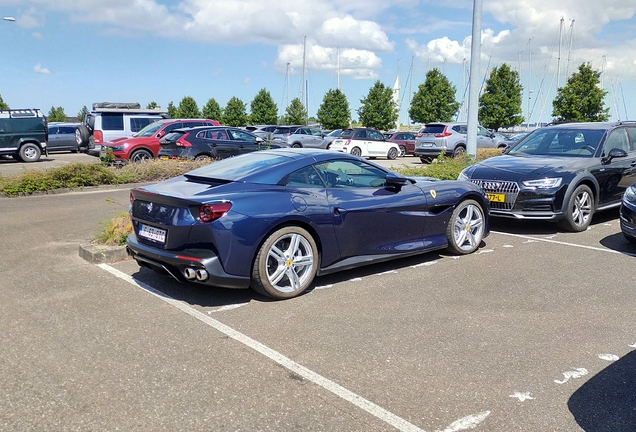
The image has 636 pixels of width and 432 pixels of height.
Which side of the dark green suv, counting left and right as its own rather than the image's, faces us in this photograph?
left

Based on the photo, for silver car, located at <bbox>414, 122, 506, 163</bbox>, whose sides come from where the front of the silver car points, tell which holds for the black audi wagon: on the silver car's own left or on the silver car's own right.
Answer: on the silver car's own right

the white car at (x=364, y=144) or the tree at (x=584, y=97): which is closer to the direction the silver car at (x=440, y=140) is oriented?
the tree

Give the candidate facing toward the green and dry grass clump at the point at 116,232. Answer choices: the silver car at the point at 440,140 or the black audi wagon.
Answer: the black audi wagon

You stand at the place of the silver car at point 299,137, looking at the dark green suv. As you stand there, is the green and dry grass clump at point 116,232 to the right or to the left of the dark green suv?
left

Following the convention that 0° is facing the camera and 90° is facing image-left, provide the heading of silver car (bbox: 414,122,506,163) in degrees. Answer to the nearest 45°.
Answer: approximately 225°

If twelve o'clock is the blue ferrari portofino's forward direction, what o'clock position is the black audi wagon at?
The black audi wagon is roughly at 12 o'clock from the blue ferrari portofino.

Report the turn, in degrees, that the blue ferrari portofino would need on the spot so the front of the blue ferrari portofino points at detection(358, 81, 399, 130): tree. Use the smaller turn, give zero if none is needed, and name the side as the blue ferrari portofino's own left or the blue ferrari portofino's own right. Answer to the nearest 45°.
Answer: approximately 45° to the blue ferrari portofino's own left

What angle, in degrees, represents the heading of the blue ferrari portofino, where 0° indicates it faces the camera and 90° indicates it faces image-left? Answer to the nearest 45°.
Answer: approximately 225°

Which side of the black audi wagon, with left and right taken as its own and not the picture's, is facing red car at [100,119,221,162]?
right

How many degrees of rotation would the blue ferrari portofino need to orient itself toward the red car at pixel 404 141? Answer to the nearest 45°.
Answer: approximately 45° to its left
